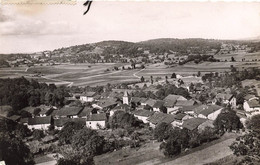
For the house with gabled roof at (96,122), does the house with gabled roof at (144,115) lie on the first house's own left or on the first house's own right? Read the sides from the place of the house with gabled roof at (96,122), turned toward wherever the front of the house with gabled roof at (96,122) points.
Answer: on the first house's own left

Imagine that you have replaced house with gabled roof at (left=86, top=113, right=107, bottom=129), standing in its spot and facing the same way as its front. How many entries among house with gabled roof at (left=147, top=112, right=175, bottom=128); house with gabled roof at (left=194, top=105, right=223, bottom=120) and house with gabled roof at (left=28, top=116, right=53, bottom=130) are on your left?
2

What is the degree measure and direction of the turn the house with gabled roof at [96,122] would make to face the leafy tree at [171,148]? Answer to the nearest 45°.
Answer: approximately 45° to its left

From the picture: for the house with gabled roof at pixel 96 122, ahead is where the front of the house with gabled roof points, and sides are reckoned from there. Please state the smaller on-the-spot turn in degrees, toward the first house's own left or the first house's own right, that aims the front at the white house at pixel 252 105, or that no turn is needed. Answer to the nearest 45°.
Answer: approximately 90° to the first house's own left

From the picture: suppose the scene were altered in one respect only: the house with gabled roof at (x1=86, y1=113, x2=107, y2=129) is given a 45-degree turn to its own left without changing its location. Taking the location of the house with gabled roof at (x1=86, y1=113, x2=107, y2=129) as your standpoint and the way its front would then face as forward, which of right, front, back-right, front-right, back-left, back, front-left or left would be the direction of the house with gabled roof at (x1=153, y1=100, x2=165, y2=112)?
left

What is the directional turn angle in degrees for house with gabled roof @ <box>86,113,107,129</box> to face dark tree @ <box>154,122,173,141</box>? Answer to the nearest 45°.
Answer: approximately 45° to its left

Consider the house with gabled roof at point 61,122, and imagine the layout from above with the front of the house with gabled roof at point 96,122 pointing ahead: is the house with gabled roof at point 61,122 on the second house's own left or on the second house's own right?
on the second house's own right

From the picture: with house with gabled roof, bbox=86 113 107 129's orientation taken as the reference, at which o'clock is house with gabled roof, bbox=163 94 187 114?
house with gabled roof, bbox=163 94 187 114 is roughly at 8 o'clock from house with gabled roof, bbox=86 113 107 129.

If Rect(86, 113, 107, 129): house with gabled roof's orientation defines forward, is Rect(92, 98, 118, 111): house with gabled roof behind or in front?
behind

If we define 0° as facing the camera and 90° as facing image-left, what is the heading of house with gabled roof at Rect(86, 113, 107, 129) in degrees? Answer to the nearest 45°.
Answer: approximately 0°

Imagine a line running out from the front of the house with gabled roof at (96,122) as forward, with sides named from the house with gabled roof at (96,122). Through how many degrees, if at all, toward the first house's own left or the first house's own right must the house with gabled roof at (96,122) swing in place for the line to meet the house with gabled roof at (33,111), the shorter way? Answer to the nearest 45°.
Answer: approximately 90° to the first house's own right
